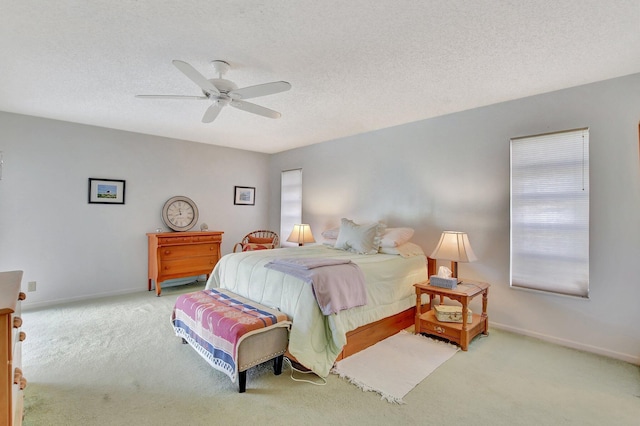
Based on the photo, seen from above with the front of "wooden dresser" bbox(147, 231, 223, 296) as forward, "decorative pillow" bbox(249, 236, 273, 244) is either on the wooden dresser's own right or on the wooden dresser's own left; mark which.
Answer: on the wooden dresser's own left

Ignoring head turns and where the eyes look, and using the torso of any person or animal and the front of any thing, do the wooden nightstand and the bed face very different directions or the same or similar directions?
same or similar directions

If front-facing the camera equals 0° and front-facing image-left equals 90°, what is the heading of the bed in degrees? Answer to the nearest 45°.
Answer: approximately 45°

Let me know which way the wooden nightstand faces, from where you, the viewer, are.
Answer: facing the viewer and to the left of the viewer

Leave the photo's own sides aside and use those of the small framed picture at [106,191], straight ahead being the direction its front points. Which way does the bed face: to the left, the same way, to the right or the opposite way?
to the right

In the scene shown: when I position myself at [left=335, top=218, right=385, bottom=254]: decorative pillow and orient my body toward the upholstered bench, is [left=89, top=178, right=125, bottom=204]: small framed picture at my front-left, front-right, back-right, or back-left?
front-right

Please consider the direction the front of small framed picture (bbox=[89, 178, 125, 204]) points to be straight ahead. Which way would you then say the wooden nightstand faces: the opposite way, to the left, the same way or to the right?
to the right

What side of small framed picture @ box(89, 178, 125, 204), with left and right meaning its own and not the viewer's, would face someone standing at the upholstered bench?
front

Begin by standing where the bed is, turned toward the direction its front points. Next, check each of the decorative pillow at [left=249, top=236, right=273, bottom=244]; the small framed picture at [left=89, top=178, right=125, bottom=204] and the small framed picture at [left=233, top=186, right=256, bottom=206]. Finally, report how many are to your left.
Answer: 0

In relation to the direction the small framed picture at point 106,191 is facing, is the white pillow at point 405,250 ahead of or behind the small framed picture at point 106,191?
ahead

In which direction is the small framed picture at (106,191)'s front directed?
toward the camera

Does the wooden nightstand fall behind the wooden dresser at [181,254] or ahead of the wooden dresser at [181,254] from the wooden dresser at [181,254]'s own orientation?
ahead
